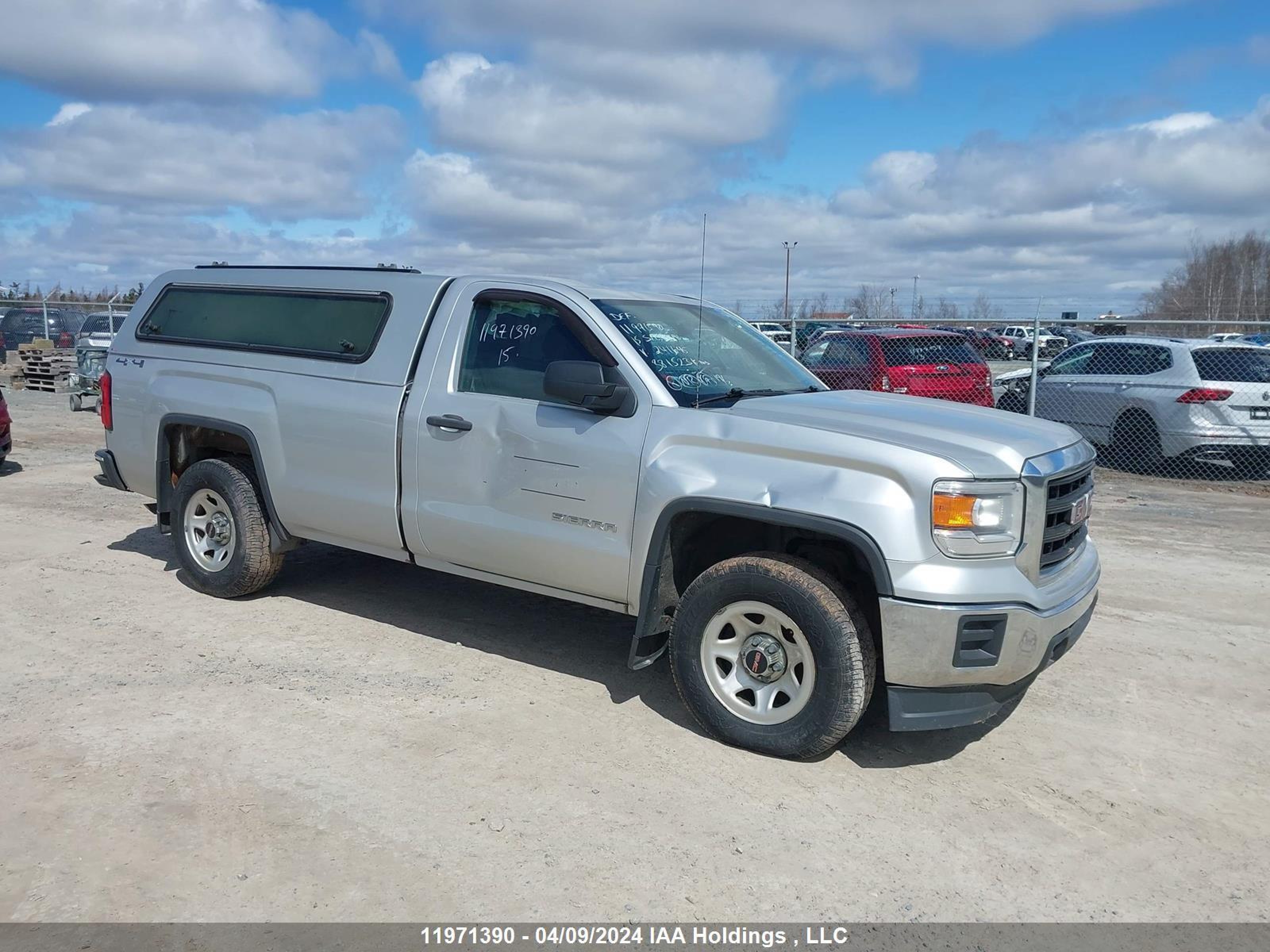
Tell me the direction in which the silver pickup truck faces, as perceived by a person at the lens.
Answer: facing the viewer and to the right of the viewer

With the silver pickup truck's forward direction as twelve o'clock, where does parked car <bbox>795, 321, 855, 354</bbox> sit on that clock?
The parked car is roughly at 8 o'clock from the silver pickup truck.

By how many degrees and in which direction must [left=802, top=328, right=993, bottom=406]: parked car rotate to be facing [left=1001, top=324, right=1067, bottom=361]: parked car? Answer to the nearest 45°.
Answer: approximately 45° to its right

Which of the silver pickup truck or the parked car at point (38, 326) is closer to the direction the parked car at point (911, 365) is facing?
the parked car

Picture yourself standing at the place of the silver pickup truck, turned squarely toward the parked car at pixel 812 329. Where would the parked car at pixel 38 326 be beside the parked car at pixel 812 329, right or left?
left

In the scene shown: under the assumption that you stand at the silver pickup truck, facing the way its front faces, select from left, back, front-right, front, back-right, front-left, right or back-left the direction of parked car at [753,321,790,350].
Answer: back-left

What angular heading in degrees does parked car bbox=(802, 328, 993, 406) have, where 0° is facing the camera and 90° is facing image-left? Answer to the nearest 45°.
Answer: approximately 135°

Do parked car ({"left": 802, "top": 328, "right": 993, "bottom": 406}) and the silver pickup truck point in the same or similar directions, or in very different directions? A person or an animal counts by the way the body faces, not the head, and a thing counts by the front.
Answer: very different directions

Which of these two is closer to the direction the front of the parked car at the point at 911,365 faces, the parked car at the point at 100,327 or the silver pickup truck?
the parked car

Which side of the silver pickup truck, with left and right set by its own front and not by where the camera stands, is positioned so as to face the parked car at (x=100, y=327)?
back

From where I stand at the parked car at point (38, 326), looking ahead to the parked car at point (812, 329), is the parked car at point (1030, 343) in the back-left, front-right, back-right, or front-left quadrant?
front-left
